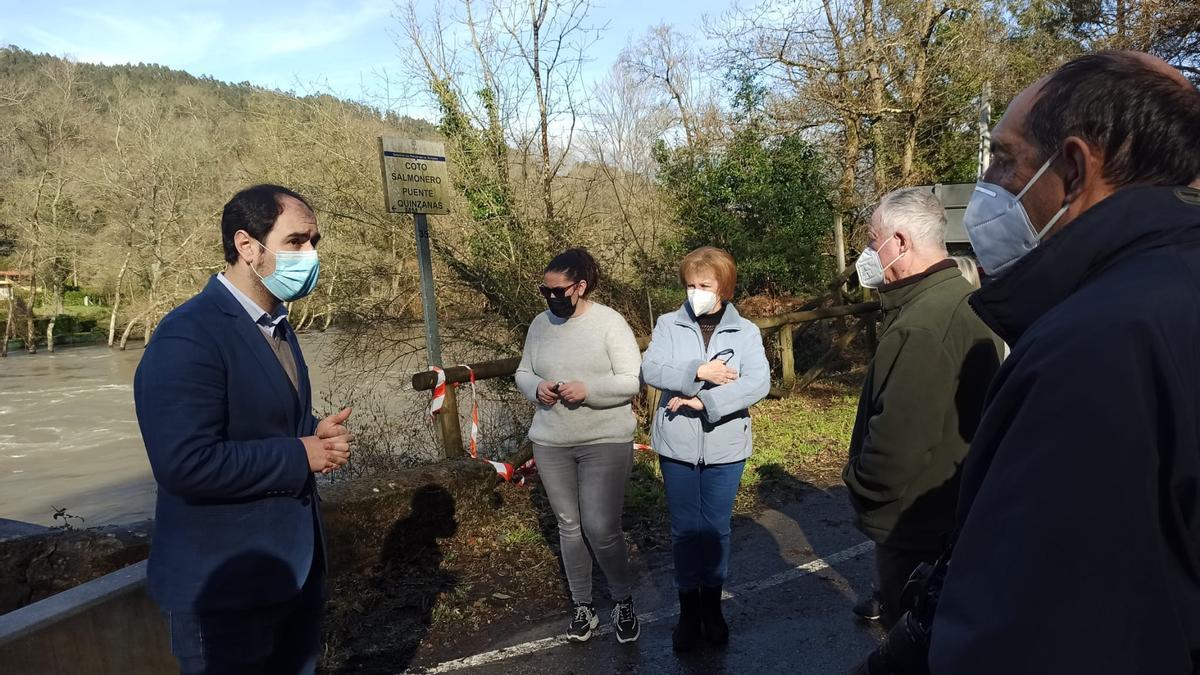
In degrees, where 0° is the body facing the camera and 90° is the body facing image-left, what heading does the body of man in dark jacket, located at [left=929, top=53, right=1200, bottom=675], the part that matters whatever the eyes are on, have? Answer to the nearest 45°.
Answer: approximately 90°

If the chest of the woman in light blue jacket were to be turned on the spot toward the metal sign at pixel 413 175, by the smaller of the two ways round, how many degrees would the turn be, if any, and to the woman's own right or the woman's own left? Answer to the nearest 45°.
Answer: approximately 135° to the woman's own right

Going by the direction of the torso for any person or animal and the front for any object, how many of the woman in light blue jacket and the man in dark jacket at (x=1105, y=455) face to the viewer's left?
1

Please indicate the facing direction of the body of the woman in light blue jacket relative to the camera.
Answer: toward the camera

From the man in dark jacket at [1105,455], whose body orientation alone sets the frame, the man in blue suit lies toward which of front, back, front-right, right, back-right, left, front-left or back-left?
front

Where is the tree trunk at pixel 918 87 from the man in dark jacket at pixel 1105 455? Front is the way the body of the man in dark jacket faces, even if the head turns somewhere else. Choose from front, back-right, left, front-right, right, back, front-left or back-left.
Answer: right

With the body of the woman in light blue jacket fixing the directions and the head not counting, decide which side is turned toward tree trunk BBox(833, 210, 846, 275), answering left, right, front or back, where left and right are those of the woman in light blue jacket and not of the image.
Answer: back

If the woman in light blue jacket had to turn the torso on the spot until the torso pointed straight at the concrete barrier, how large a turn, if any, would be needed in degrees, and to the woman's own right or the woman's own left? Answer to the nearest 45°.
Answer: approximately 45° to the woman's own right

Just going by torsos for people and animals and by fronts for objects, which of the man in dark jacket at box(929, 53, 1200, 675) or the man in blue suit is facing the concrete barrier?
the man in dark jacket

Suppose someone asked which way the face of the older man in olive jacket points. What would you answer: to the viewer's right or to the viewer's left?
to the viewer's left

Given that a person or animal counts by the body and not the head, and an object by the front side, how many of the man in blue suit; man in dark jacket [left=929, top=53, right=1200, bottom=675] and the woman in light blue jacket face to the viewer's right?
1

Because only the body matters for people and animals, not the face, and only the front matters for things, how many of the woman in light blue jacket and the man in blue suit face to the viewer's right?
1

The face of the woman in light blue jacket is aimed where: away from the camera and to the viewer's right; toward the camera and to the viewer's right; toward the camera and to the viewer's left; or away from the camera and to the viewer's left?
toward the camera and to the viewer's left

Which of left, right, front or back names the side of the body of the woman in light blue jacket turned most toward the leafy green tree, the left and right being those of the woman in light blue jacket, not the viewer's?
back

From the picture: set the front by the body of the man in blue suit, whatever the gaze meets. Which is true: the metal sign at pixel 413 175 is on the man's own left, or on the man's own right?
on the man's own left

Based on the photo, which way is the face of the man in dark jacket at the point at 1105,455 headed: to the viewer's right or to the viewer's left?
to the viewer's left

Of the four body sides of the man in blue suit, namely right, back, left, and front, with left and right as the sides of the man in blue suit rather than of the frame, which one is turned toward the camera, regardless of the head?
right
